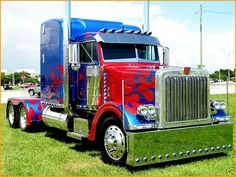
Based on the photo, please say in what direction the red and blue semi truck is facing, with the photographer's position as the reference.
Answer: facing the viewer and to the right of the viewer
